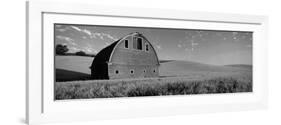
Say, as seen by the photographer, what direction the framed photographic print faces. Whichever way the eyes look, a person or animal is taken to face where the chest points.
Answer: facing the viewer and to the right of the viewer
